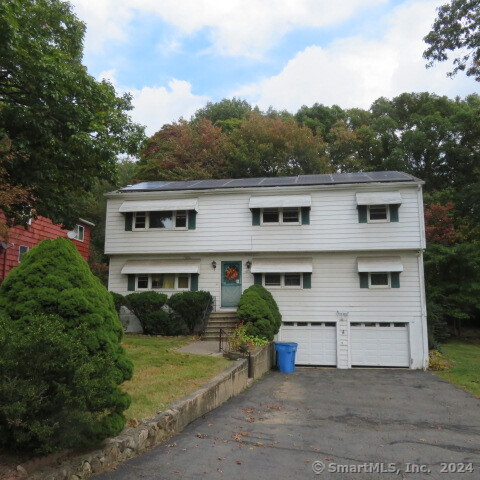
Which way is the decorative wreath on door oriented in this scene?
toward the camera

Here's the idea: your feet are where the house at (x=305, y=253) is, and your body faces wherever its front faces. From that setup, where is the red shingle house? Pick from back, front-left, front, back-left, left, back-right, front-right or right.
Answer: right

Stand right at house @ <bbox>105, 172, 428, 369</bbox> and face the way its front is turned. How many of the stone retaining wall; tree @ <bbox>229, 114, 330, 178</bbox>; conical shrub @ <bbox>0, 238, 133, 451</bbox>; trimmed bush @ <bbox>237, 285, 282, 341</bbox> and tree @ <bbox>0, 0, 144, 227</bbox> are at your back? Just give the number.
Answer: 1

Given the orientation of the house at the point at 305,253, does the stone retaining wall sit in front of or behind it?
in front

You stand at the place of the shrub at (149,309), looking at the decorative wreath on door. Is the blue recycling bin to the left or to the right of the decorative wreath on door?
right

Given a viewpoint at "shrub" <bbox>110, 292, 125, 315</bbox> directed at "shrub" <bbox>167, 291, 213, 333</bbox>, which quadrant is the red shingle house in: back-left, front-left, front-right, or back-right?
back-left

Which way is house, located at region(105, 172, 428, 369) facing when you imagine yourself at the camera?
facing the viewer

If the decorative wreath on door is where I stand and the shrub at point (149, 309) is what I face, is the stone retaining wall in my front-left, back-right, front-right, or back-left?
front-left

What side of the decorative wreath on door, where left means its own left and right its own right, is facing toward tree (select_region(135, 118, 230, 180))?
back

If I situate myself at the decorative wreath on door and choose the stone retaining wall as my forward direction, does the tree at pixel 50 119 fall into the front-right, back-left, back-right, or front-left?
front-right

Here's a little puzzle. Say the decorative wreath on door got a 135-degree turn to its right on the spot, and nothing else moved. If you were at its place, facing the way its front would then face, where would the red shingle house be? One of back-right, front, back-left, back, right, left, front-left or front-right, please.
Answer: front-left

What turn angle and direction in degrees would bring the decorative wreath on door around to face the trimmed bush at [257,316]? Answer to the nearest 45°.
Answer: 0° — it already faces it

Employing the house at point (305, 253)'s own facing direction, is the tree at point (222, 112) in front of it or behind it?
behind

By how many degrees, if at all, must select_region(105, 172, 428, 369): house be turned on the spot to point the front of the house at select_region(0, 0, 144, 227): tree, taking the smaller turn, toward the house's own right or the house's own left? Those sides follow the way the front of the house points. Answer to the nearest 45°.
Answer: approximately 45° to the house's own right

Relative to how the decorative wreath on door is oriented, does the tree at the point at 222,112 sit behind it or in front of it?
behind
